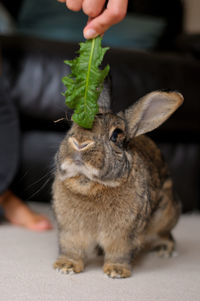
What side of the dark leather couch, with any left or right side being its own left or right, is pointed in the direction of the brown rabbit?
front

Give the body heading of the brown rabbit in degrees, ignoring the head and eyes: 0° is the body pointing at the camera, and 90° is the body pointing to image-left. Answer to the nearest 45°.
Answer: approximately 45°

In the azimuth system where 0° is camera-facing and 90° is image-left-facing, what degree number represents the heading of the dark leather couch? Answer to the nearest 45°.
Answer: approximately 0°

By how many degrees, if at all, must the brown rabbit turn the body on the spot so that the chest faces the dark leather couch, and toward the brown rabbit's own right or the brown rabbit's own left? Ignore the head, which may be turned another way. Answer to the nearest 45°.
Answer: approximately 135° to the brown rabbit's own right

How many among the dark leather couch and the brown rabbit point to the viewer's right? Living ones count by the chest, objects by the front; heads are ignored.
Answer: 0
